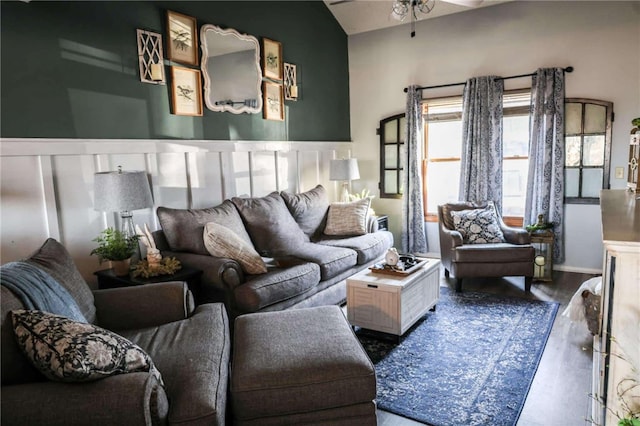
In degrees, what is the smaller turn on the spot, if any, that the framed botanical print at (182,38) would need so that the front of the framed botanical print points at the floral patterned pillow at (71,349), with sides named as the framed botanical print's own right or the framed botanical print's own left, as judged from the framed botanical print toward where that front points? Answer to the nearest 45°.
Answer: approximately 45° to the framed botanical print's own right

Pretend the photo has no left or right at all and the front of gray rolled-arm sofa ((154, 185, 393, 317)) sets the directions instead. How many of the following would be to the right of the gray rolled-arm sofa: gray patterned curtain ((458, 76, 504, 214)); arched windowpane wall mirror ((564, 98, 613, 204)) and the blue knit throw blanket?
1

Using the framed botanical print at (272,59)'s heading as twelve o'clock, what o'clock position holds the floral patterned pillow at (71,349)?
The floral patterned pillow is roughly at 2 o'clock from the framed botanical print.

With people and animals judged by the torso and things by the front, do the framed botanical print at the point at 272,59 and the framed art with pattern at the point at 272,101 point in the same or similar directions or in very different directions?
same or similar directions

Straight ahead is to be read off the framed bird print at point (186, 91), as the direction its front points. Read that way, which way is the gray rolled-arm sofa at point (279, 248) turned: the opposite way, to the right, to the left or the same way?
the same way

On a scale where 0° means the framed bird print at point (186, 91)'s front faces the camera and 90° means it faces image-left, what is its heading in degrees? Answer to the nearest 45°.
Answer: approximately 315°

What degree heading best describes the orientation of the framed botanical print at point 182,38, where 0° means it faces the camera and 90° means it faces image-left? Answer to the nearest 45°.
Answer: approximately 315°

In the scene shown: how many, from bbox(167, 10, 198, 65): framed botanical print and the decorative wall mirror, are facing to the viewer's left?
0

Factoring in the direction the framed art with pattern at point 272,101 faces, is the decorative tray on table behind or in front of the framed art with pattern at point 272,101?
in front

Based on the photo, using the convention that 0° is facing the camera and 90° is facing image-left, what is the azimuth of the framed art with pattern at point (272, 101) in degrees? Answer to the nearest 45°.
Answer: approximately 315°

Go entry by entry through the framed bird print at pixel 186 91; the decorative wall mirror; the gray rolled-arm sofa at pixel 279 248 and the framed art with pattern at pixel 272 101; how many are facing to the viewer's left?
0

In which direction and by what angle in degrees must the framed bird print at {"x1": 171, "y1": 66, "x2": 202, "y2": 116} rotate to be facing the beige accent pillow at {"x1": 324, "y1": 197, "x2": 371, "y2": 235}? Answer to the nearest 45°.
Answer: approximately 45° to its left

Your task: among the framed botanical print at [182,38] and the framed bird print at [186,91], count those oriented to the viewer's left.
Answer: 0

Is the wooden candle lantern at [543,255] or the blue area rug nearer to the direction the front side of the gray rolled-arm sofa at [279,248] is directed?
the blue area rug

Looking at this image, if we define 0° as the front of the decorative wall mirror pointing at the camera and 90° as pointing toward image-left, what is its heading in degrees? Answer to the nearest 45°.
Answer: approximately 315°

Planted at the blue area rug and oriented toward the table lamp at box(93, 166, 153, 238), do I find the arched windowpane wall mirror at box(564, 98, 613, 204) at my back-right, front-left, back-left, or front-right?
back-right

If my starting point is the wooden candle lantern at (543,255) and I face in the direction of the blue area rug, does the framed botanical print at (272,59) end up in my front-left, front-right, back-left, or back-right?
front-right
